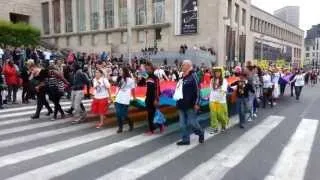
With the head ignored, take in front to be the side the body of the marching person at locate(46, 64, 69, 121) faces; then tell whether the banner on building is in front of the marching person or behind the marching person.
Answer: behind

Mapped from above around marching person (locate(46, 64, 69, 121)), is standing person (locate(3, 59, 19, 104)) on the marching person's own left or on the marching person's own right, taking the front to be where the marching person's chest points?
on the marching person's own right

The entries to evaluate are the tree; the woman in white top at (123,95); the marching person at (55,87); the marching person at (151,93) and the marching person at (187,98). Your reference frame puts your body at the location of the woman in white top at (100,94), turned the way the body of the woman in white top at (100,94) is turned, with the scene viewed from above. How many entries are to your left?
3

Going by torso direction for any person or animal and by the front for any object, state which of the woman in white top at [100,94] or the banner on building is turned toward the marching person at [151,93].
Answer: the banner on building

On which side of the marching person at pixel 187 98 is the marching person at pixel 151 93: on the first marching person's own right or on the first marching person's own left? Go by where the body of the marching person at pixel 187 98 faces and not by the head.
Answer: on the first marching person's own right

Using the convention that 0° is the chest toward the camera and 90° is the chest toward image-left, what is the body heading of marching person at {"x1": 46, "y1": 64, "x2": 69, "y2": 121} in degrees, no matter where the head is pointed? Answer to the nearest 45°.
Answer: approximately 45°

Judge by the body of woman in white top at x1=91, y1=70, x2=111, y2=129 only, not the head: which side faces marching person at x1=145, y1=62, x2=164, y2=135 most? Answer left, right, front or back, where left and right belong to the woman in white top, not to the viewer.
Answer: left

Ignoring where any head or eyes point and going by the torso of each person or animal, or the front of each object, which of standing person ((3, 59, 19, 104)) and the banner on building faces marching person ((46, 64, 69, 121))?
the banner on building
